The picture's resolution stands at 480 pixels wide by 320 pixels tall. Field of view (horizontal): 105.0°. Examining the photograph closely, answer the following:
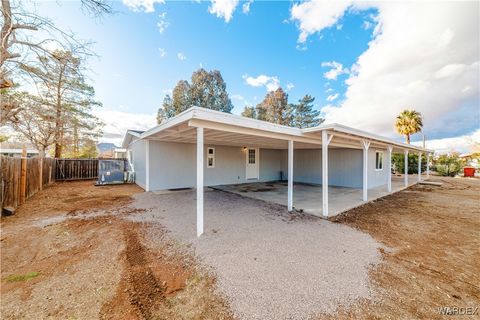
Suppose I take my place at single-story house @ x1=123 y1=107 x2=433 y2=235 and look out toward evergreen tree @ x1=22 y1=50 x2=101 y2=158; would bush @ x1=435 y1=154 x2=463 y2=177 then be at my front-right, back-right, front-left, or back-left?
back-right

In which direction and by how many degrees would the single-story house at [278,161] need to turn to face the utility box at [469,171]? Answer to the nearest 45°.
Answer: approximately 90° to its left

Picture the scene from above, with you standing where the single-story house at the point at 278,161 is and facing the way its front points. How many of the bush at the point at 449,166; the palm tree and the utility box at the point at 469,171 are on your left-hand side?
3

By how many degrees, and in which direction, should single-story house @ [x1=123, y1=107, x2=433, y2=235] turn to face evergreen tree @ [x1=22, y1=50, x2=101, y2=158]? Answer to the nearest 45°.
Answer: approximately 135° to its right

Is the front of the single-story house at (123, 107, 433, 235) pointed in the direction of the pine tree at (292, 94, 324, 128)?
no

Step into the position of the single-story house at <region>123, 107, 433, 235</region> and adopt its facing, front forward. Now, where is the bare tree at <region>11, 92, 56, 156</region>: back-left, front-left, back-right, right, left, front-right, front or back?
back-right

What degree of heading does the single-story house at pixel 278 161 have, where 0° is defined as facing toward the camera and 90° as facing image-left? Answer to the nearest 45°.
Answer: approximately 315°

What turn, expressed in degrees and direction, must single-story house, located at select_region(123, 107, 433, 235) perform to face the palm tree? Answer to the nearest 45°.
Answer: approximately 90° to its left

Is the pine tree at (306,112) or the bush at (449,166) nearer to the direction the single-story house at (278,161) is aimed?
the bush

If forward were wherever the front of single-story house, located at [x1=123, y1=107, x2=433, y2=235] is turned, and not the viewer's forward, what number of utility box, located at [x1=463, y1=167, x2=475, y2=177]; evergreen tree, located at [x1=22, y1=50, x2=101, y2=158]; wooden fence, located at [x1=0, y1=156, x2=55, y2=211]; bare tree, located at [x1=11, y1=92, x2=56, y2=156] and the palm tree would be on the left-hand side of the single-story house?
2

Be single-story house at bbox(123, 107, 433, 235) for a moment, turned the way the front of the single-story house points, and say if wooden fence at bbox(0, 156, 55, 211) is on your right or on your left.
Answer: on your right

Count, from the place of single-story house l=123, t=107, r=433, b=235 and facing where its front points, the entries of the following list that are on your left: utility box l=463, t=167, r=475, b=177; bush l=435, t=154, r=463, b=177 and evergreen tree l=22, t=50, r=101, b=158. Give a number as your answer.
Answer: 2

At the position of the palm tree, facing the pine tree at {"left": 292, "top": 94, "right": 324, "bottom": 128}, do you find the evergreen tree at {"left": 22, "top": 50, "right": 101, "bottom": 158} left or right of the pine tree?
left

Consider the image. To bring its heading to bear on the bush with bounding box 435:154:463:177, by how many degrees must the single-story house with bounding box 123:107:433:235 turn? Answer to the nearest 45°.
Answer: approximately 90° to its left

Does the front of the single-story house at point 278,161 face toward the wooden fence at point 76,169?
no

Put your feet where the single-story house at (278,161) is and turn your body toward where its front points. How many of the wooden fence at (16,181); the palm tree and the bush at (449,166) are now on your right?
1
